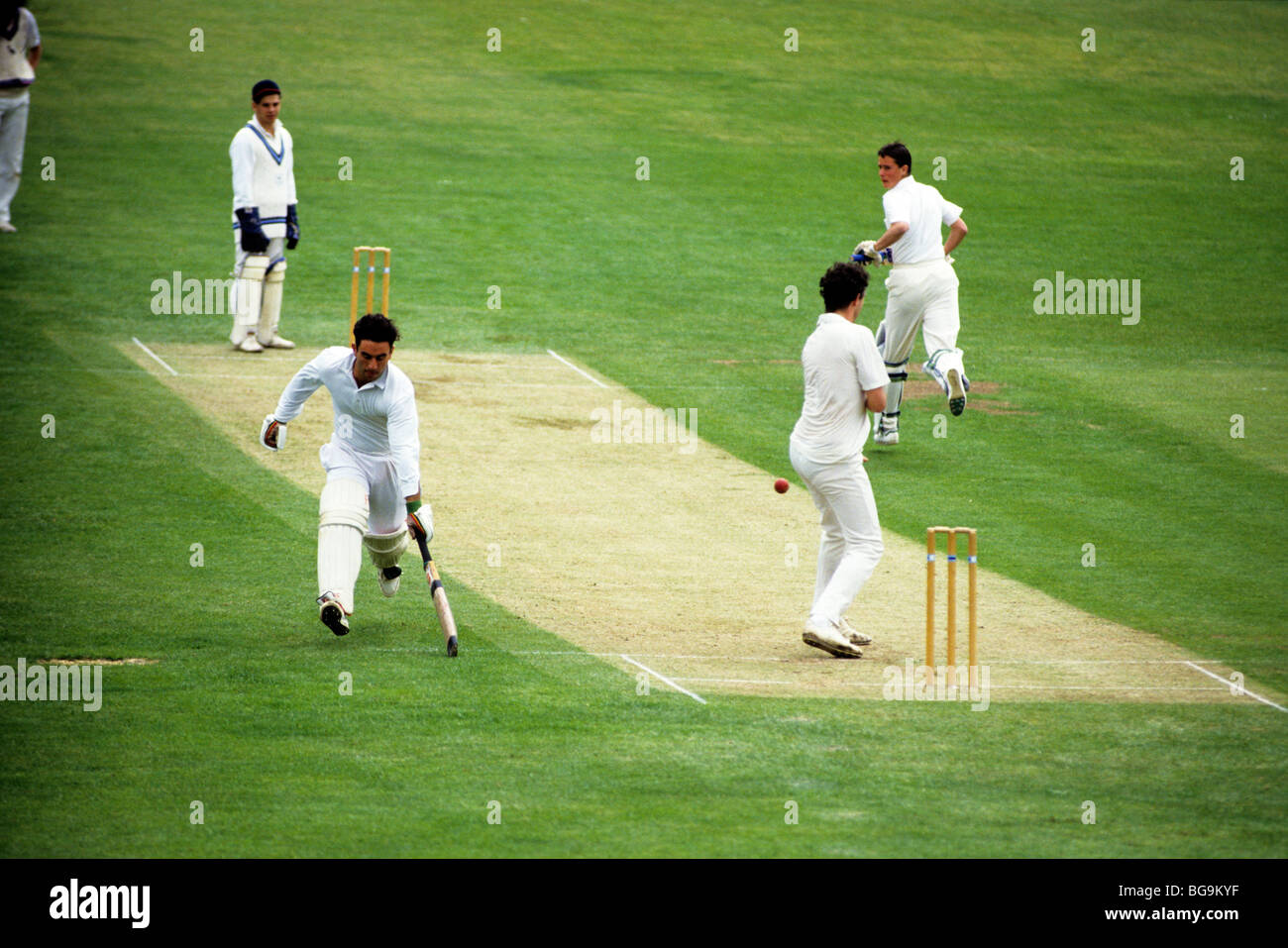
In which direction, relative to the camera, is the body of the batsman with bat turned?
toward the camera

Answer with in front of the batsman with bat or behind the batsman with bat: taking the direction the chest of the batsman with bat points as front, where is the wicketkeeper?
behind

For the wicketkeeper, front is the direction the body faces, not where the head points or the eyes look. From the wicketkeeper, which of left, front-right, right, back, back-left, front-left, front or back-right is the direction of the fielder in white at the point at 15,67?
back

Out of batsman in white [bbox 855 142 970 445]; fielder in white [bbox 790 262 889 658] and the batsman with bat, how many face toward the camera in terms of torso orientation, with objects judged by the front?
1

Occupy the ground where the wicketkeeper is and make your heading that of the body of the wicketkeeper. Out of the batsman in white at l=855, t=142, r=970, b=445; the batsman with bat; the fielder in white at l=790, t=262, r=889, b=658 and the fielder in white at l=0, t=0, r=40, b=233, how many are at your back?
1

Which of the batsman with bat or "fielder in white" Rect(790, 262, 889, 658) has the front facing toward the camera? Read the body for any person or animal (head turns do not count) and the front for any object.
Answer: the batsman with bat

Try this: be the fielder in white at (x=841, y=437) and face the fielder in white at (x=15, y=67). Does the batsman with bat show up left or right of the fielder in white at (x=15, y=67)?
left

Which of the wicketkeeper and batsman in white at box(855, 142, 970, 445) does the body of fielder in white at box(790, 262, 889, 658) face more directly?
the batsman in white

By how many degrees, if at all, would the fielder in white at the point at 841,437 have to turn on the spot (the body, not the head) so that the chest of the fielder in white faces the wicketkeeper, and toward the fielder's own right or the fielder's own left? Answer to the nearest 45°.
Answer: approximately 90° to the fielder's own left

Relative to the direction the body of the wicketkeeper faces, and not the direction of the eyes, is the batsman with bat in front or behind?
in front

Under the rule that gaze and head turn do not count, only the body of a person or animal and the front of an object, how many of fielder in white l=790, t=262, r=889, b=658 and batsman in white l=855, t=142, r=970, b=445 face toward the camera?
0

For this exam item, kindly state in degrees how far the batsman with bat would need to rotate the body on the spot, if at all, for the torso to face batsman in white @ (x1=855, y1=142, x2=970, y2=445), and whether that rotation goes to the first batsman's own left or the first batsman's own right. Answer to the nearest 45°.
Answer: approximately 135° to the first batsman's own left

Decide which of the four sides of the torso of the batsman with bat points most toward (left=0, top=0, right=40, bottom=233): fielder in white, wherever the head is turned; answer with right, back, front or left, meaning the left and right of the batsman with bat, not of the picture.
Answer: back
